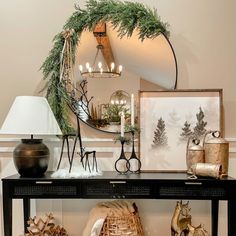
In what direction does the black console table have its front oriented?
toward the camera

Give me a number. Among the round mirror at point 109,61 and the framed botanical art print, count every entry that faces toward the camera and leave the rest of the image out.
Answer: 2

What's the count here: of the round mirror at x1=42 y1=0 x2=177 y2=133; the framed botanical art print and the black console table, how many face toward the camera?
3

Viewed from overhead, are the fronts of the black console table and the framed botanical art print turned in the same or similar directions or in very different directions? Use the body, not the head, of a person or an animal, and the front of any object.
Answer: same or similar directions

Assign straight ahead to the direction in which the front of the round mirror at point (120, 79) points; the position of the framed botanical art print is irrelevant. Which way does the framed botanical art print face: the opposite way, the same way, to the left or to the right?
the same way

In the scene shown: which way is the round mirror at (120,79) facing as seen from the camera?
toward the camera
